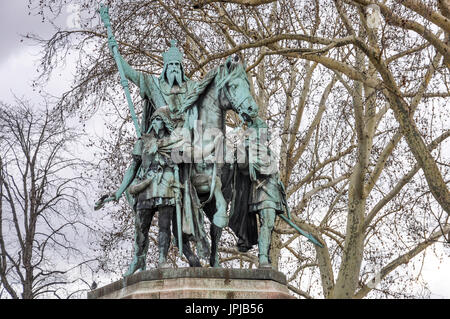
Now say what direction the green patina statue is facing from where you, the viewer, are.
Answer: facing the viewer and to the right of the viewer
